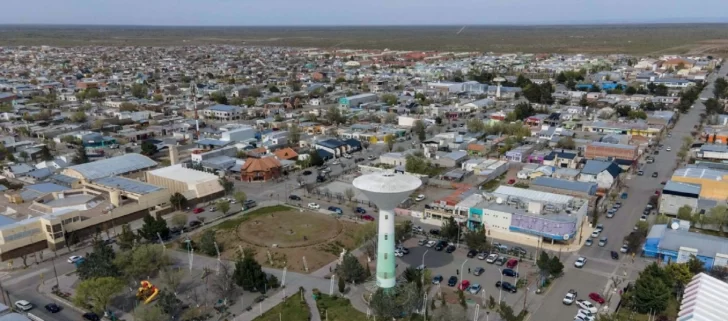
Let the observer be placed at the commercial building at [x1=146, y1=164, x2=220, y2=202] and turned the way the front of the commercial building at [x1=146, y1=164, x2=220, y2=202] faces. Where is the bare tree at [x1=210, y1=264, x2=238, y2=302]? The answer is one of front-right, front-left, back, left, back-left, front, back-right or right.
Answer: front-right

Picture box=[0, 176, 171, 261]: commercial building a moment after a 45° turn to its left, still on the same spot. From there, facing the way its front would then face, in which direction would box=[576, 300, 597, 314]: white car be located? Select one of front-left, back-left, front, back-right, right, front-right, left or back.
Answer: front-right

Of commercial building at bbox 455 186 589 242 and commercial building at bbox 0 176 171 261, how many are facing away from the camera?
0

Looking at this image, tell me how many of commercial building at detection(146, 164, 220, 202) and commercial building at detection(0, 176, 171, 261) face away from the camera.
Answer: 0

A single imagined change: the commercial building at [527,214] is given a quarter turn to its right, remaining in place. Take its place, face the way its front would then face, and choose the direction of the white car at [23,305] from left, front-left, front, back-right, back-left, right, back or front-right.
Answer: front-left

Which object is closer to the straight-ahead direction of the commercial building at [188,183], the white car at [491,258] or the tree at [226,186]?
the white car

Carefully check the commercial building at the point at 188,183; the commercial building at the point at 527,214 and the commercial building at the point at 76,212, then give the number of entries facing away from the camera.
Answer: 0

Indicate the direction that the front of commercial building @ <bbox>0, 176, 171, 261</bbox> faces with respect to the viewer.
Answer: facing the viewer and to the right of the viewer

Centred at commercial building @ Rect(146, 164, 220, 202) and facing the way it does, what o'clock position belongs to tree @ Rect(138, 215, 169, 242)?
The tree is roughly at 2 o'clock from the commercial building.

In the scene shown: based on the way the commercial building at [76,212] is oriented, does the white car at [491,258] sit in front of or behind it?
in front

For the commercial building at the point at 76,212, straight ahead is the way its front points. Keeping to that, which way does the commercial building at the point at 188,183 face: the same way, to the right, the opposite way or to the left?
the same way

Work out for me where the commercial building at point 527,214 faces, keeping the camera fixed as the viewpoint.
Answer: facing the viewer

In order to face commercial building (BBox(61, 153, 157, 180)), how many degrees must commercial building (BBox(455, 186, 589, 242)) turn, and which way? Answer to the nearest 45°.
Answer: approximately 90° to its right

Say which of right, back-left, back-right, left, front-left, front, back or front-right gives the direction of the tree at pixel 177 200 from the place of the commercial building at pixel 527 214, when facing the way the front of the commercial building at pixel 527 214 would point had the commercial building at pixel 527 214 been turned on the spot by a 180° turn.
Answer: left

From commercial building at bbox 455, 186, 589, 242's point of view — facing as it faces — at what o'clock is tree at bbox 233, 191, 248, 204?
The tree is roughly at 3 o'clock from the commercial building.
